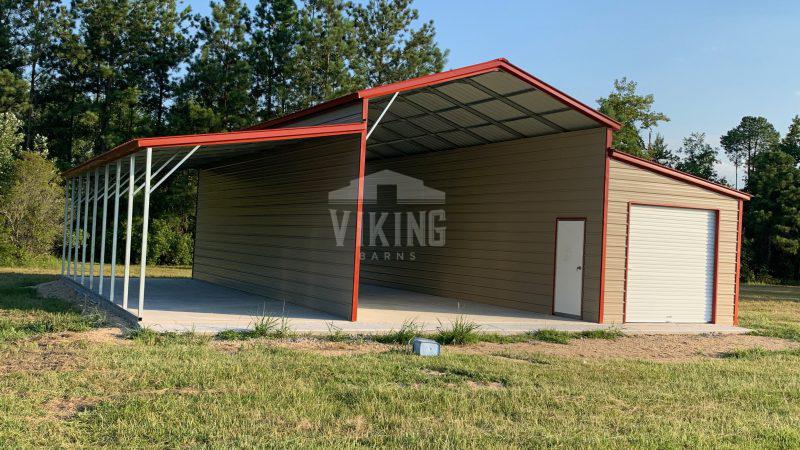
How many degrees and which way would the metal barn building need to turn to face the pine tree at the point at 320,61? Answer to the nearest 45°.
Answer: approximately 135° to its left

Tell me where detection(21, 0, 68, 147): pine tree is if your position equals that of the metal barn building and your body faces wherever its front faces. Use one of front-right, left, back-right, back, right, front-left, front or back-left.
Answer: back

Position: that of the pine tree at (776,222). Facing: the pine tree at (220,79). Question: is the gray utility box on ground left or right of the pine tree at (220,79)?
left

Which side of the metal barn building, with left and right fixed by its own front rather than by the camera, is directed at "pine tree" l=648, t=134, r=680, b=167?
left

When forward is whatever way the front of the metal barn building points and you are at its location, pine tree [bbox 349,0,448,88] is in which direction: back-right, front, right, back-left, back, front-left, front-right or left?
back-left

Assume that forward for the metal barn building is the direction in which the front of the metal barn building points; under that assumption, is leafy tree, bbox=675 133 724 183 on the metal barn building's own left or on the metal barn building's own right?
on the metal barn building's own left

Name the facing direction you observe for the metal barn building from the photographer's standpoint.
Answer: facing the viewer and to the right of the viewer

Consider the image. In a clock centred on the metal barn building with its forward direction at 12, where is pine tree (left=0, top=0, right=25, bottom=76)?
The pine tree is roughly at 6 o'clock from the metal barn building.

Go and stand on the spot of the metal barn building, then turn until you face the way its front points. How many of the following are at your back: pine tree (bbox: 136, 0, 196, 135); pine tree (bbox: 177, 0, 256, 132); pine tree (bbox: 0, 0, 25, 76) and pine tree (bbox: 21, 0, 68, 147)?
4

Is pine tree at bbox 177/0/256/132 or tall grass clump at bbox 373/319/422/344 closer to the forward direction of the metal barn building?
the tall grass clump

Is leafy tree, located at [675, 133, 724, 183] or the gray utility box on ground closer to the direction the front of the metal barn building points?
the gray utility box on ground
